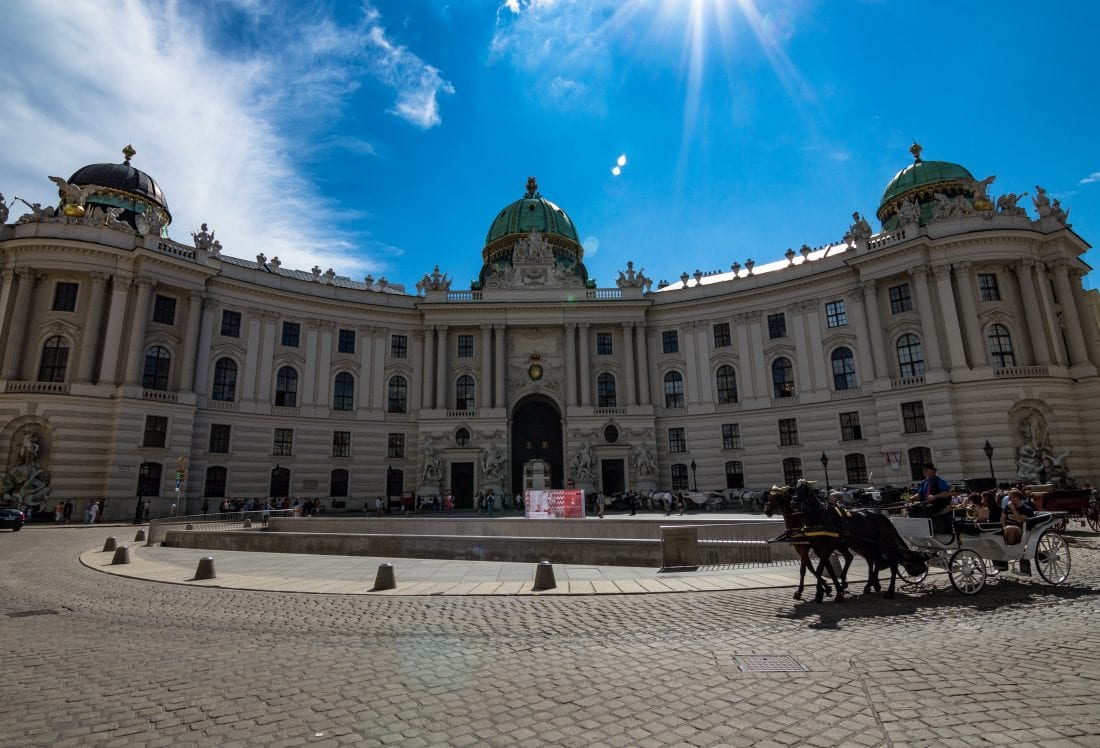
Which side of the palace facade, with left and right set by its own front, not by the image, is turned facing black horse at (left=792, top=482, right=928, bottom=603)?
front

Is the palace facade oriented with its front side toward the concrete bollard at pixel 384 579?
yes

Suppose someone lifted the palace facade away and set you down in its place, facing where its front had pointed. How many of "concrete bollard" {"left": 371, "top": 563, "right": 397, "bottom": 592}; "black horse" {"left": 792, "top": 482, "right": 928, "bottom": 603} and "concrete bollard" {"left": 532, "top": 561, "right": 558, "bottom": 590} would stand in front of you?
3

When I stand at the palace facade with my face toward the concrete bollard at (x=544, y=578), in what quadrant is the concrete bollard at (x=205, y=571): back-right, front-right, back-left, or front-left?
front-right

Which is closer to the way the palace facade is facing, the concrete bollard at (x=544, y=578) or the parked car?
the concrete bollard

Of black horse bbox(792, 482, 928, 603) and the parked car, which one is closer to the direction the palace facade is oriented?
the black horse

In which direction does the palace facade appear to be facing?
toward the camera

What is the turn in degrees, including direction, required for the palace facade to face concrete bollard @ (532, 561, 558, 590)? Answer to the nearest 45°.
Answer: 0° — it already faces it

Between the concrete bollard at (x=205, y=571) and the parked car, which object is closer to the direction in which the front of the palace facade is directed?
the concrete bollard

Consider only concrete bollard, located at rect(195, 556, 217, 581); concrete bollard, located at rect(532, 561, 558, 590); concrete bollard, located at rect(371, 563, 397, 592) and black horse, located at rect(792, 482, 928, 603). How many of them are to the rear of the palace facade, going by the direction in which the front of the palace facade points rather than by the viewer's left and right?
0

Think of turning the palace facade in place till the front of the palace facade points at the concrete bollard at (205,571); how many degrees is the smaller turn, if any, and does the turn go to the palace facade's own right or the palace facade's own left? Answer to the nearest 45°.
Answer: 0° — it already faces it

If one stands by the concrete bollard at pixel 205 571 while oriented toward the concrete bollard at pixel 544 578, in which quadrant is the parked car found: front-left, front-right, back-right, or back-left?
back-left
